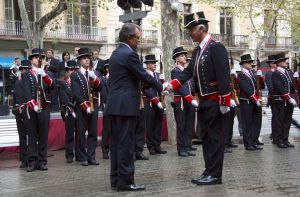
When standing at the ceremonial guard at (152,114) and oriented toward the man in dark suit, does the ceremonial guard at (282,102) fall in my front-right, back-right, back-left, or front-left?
back-left

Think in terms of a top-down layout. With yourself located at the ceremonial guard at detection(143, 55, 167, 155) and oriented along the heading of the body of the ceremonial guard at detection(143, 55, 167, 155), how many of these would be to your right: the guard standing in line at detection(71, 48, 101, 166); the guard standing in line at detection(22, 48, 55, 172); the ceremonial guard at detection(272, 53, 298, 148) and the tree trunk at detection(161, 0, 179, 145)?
2

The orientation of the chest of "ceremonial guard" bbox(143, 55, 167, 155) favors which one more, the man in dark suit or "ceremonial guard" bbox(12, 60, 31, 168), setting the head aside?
the man in dark suit

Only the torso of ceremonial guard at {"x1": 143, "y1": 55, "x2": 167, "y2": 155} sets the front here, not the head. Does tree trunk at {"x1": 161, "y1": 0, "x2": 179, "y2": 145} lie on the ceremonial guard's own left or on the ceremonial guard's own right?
on the ceremonial guard's own left

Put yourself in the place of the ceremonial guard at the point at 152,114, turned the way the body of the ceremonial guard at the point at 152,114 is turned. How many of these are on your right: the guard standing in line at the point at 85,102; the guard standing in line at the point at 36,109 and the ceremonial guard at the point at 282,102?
2

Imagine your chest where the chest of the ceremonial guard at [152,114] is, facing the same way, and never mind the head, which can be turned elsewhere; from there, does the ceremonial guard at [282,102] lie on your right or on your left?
on your left

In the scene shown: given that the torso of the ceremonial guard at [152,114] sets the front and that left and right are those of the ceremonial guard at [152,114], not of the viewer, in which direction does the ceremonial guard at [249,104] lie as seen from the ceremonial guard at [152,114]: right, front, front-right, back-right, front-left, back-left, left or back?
front-left

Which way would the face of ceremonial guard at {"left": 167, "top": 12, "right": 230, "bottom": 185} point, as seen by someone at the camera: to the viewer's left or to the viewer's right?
to the viewer's left

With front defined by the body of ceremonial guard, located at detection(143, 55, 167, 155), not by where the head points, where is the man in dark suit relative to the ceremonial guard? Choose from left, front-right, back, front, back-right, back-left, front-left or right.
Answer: front-right

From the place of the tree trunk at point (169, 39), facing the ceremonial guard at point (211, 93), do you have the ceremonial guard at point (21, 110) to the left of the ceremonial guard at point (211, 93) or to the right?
right

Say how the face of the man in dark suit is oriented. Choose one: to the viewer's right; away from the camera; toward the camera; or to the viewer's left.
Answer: to the viewer's right

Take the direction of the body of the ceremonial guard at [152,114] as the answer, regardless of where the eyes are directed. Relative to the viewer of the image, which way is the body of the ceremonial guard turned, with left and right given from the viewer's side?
facing the viewer and to the right of the viewer

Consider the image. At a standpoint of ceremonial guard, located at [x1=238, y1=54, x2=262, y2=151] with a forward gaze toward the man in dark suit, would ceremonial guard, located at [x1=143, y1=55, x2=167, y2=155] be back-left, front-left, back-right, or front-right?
front-right
